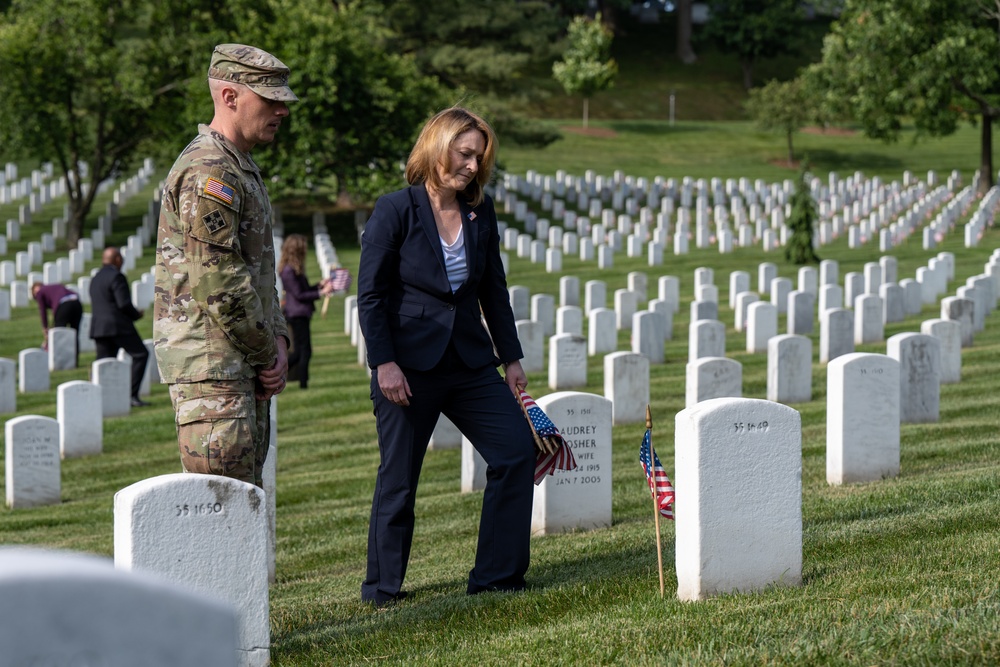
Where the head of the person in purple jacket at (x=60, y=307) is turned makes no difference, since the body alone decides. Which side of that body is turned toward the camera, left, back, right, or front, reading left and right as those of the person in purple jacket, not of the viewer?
left

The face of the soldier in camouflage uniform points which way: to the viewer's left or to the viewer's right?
to the viewer's right

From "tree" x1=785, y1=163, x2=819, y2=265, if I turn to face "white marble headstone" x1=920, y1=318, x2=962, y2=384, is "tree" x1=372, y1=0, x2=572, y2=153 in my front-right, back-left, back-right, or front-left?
back-right

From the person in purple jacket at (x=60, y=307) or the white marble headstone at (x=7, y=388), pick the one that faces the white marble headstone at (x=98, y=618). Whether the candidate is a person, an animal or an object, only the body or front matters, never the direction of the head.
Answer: the white marble headstone at (x=7, y=388)

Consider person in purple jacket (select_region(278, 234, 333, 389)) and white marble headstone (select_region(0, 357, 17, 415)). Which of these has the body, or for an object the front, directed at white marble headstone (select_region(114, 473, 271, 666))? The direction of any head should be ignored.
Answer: white marble headstone (select_region(0, 357, 17, 415))

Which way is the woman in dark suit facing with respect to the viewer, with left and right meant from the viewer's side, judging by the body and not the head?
facing the viewer and to the right of the viewer

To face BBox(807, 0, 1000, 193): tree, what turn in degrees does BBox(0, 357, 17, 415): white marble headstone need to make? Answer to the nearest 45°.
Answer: approximately 135° to its left

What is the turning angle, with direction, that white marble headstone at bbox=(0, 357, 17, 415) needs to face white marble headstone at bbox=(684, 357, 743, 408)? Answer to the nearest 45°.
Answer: approximately 45° to its left

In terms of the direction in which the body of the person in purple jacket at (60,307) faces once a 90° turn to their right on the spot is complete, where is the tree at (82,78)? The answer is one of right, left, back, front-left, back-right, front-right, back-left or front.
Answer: front

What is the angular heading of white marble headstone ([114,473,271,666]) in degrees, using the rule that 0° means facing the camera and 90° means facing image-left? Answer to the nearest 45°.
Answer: approximately 180°

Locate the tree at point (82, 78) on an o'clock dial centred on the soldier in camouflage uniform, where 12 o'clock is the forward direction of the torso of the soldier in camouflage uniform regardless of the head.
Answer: The tree is roughly at 9 o'clock from the soldier in camouflage uniform.

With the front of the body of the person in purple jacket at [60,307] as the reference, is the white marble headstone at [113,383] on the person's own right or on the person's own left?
on the person's own left

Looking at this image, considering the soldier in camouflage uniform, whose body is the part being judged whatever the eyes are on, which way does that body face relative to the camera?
to the viewer's right
